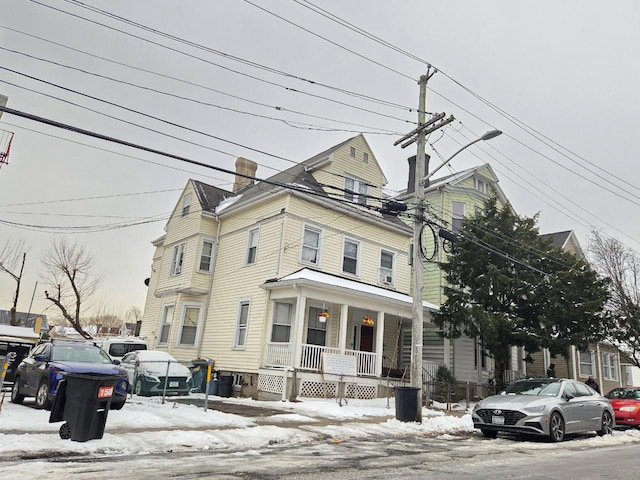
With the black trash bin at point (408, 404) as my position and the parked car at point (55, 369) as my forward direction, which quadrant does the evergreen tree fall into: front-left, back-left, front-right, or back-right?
back-right

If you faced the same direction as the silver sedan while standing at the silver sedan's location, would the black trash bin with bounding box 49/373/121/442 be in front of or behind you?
in front

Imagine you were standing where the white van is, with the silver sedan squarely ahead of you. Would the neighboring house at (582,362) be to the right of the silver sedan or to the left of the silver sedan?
left

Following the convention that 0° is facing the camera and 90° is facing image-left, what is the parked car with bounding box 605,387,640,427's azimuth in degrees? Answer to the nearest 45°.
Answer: approximately 45°

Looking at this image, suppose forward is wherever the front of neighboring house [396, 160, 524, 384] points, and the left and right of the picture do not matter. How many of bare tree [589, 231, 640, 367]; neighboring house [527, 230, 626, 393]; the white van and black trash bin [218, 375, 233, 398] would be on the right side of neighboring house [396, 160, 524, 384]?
2

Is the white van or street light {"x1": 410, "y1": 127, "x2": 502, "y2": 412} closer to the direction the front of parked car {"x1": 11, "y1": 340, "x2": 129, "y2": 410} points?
the street light

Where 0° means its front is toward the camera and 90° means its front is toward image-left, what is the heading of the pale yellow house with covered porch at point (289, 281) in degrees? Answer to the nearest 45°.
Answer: approximately 315°

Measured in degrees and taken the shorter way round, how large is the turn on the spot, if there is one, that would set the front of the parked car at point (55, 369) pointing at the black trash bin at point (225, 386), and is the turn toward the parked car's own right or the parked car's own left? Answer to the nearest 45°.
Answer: approximately 90° to the parked car's own left

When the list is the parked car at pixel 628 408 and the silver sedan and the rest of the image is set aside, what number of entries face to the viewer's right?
0

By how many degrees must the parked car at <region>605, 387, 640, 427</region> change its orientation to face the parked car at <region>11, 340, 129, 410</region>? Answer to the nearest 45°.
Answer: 0° — it already faces it
